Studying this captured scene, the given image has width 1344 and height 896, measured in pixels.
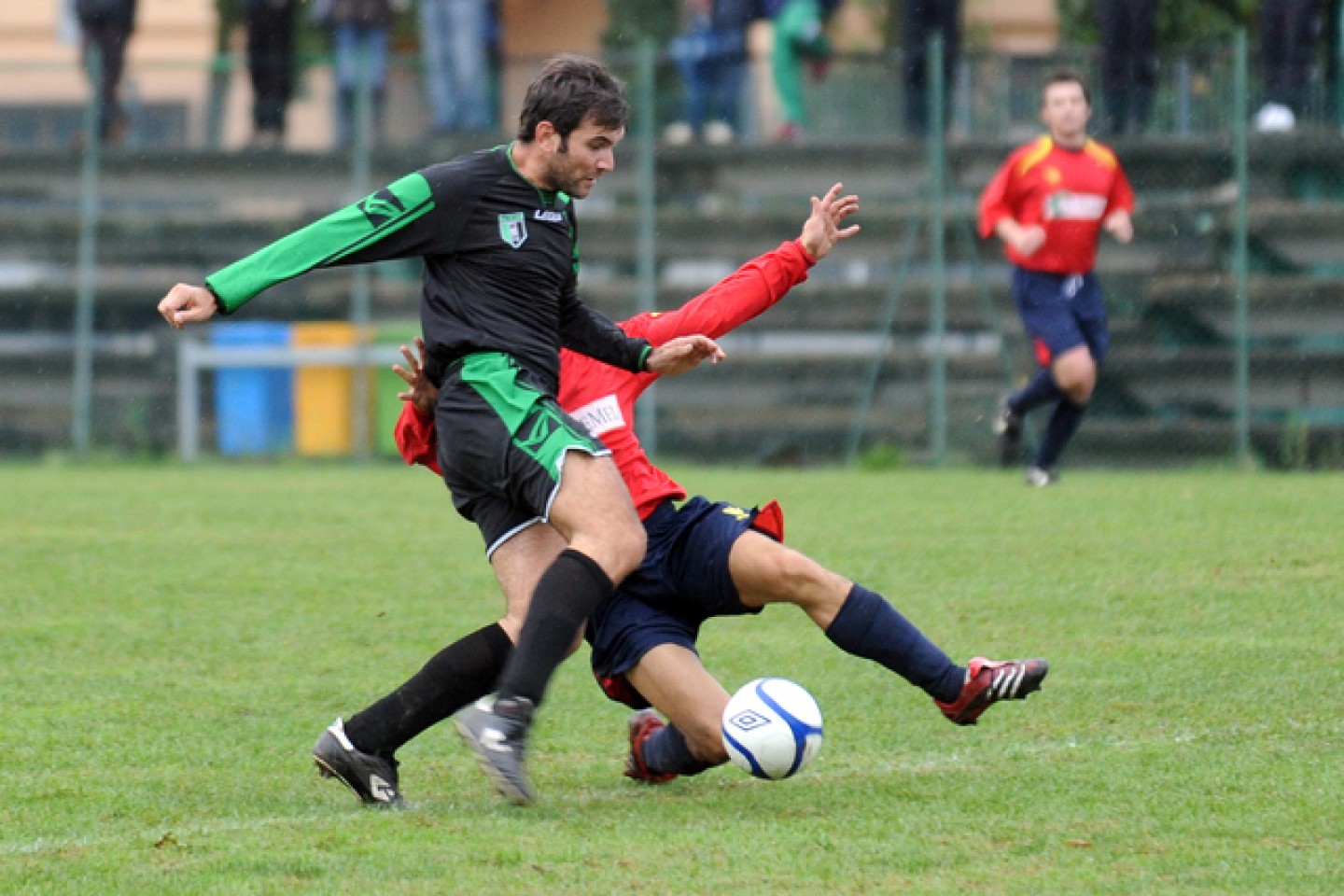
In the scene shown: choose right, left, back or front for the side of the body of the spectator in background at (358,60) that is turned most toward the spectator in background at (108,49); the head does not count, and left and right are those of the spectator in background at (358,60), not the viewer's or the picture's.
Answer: right

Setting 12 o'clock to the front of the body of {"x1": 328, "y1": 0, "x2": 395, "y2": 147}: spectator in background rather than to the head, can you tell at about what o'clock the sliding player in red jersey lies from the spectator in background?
The sliding player in red jersey is roughly at 12 o'clock from the spectator in background.

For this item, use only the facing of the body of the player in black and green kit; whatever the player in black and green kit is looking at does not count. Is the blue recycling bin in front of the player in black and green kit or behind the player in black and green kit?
behind

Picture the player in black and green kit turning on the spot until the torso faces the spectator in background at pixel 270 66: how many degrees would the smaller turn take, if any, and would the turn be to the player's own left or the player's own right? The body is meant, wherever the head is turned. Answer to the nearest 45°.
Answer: approximately 135° to the player's own left

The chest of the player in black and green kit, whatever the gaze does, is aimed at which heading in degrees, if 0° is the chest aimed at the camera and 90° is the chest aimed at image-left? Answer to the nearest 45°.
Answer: approximately 315°

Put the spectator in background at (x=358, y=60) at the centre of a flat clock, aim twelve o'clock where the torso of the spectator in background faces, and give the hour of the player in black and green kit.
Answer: The player in black and green kit is roughly at 12 o'clock from the spectator in background.

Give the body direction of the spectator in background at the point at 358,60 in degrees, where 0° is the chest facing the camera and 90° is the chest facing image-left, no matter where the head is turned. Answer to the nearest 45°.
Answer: approximately 0°
